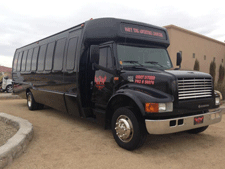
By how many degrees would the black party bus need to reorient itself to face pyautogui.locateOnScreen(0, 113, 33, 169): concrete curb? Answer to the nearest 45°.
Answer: approximately 90° to its right

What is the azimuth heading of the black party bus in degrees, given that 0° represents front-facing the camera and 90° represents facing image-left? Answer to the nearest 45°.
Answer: approximately 315°

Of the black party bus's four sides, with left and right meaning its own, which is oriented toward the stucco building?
left
